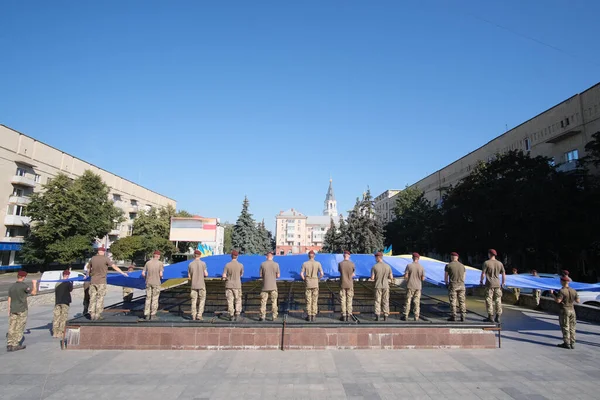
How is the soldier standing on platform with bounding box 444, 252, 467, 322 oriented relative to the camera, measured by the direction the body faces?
away from the camera

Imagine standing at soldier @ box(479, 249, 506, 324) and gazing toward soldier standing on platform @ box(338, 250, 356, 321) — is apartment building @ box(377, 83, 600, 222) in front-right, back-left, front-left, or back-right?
back-right

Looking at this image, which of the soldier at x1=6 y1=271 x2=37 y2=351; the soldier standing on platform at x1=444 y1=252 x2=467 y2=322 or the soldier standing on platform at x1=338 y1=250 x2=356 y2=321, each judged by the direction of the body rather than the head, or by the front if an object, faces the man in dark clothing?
the soldier

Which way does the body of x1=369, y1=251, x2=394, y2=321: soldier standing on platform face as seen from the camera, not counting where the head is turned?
away from the camera

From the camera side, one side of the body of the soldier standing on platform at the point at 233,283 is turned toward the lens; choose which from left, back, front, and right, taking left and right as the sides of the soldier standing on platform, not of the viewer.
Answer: back

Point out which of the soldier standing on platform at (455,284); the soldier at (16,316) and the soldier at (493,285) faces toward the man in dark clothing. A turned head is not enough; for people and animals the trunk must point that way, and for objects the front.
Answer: the soldier at (16,316)

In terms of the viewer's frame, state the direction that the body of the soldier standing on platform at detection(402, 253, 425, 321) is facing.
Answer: away from the camera

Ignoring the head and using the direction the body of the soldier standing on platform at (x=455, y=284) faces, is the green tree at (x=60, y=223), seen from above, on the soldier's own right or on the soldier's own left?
on the soldier's own left

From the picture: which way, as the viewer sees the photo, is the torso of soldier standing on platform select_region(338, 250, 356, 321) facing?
away from the camera

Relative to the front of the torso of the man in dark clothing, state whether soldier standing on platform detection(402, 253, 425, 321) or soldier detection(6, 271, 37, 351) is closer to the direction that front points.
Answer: the soldier standing on platform

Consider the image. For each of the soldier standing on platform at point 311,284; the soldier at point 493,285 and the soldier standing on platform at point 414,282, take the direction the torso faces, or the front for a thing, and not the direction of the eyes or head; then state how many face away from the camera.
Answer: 3

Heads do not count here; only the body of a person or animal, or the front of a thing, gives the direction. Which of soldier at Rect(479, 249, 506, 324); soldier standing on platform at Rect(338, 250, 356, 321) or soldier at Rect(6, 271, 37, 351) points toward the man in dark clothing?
soldier at Rect(6, 271, 37, 351)
